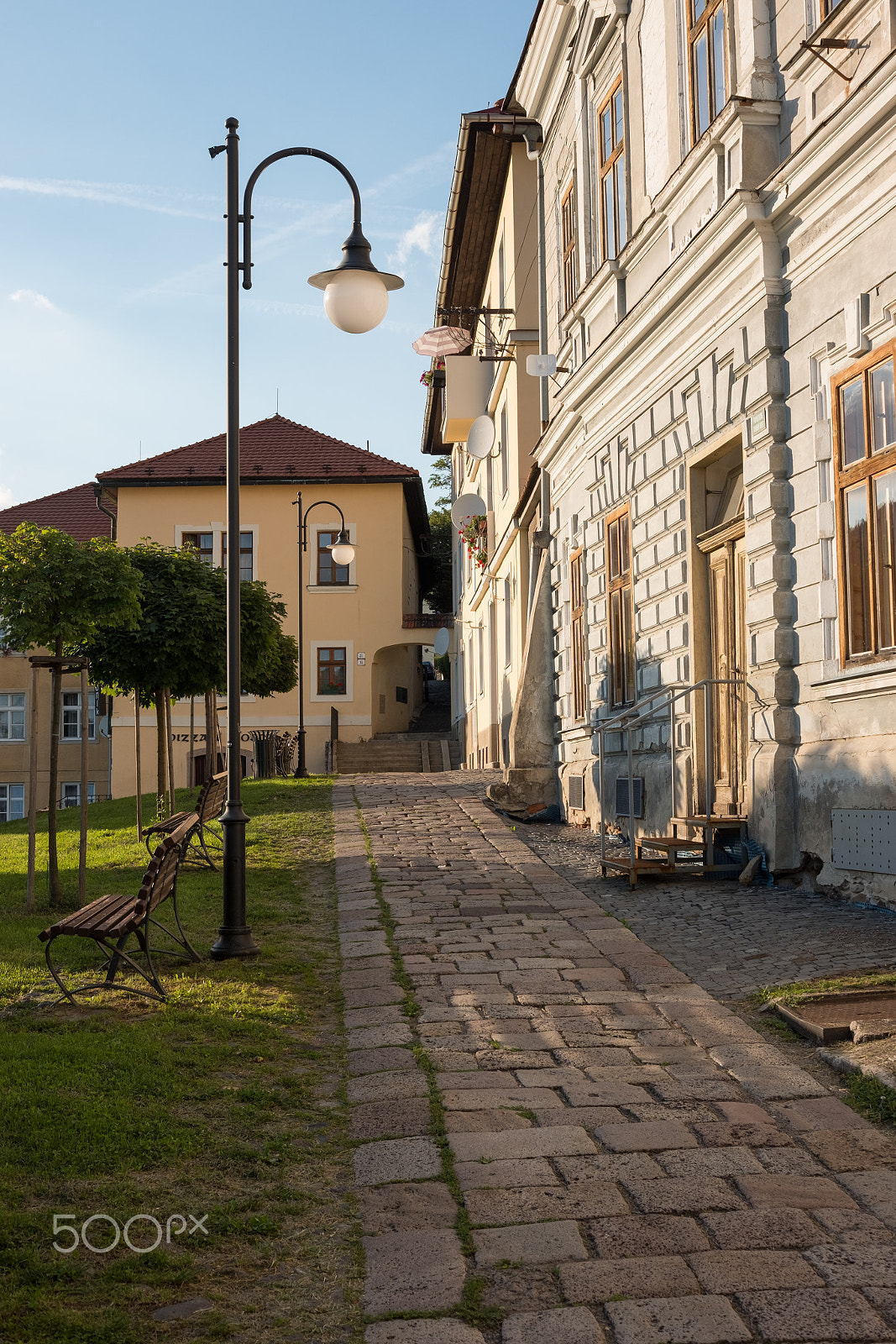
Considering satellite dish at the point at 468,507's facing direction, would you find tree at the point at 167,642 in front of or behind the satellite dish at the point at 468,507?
in front

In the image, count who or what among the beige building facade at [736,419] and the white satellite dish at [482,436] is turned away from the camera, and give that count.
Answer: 0

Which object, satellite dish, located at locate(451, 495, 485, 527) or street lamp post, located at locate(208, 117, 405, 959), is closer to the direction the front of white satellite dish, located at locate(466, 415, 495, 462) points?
the street lamp post

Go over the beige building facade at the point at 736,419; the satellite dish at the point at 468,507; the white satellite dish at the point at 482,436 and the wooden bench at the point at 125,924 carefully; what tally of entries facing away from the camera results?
0

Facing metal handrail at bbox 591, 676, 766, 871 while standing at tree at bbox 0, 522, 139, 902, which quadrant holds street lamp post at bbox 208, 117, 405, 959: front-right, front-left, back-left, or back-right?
front-right

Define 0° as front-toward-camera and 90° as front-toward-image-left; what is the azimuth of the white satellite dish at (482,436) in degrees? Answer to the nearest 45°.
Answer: approximately 45°

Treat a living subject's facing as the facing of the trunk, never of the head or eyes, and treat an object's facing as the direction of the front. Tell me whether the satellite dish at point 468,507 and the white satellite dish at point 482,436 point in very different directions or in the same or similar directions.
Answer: same or similar directions

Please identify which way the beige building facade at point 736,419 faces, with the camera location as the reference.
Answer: facing the viewer and to the left of the viewer

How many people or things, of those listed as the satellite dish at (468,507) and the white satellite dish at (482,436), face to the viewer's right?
0

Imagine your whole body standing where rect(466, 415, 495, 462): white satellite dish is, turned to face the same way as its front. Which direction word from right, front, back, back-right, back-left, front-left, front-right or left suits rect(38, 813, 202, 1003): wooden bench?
front-left
